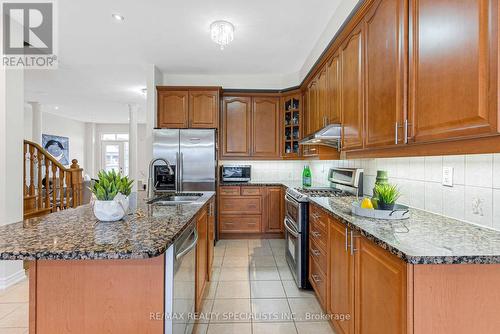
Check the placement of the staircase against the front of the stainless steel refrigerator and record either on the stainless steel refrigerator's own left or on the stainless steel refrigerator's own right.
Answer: on the stainless steel refrigerator's own right

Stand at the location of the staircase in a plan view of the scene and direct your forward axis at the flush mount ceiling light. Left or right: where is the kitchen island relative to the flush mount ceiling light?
right

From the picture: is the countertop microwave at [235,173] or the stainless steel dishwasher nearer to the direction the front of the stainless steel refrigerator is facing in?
the stainless steel dishwasher

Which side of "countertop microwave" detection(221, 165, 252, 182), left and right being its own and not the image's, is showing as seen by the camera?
front

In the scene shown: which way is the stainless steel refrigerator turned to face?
toward the camera

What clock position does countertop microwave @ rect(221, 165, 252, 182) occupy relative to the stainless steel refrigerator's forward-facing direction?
The countertop microwave is roughly at 8 o'clock from the stainless steel refrigerator.

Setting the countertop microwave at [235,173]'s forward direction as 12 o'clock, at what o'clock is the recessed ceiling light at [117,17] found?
The recessed ceiling light is roughly at 1 o'clock from the countertop microwave.

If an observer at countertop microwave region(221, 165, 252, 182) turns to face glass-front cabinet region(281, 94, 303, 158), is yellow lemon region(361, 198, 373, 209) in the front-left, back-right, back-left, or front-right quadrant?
front-right

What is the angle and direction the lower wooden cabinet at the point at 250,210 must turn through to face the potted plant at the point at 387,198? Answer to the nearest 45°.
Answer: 0° — it already faces it

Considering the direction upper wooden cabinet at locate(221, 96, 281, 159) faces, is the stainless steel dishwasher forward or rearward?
forward

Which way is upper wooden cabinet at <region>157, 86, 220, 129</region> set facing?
toward the camera

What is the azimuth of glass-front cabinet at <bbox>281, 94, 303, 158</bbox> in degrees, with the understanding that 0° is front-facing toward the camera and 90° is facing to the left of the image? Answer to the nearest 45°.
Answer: approximately 45°

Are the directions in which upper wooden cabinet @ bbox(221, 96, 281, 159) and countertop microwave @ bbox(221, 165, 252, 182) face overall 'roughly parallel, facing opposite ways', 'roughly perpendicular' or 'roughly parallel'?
roughly parallel

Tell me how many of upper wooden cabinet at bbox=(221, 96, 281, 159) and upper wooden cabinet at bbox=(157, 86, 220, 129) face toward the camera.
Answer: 2
